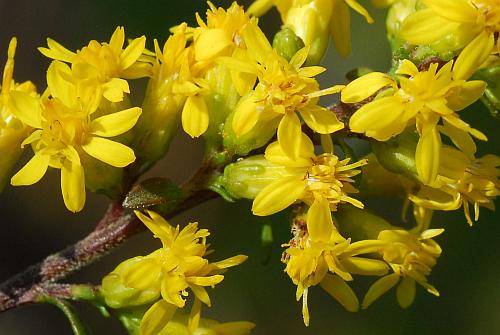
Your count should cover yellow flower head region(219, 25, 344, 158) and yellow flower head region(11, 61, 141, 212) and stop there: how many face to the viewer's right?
0

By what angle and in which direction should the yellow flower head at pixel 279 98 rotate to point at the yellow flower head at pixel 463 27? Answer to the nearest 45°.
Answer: approximately 90° to its left

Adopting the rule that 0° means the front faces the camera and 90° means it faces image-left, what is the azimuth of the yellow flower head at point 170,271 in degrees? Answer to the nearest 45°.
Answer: approximately 315°

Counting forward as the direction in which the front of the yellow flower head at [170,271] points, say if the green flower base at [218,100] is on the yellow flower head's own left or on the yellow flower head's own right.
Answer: on the yellow flower head's own left

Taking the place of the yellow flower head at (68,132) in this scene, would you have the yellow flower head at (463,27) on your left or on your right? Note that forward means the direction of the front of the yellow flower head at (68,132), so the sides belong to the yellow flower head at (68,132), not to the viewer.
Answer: on your left

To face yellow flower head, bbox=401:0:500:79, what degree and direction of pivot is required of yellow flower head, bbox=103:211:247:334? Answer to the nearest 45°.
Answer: approximately 45° to its left

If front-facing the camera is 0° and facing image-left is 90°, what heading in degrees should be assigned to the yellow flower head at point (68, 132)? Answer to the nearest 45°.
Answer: approximately 0°

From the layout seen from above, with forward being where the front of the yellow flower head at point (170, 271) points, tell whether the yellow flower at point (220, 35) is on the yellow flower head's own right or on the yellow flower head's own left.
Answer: on the yellow flower head's own left
